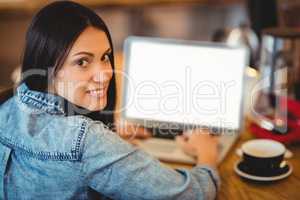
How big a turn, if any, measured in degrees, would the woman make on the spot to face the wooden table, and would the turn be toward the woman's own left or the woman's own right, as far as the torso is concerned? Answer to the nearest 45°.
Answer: approximately 45° to the woman's own right

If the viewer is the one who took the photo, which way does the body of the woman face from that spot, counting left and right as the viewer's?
facing away from the viewer and to the right of the viewer

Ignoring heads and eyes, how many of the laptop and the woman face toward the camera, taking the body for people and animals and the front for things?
1

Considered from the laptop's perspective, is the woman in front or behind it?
in front

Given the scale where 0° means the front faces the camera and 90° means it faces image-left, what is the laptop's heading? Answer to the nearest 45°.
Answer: approximately 0°

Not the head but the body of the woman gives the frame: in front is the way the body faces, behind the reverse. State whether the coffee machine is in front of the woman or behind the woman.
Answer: in front

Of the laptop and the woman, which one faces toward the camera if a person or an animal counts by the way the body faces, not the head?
the laptop

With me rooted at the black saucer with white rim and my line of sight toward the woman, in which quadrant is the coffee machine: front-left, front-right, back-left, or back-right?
back-right

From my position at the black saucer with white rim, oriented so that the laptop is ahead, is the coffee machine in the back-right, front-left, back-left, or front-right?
front-right
